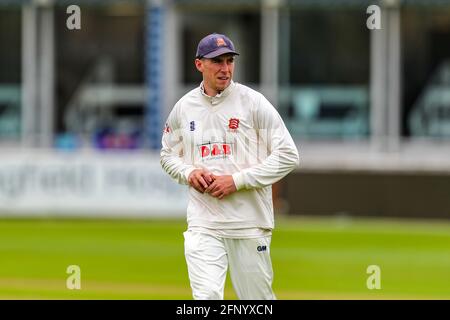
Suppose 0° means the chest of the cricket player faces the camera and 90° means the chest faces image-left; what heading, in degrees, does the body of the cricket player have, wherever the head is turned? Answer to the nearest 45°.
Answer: approximately 0°

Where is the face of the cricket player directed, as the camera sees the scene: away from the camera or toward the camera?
toward the camera
